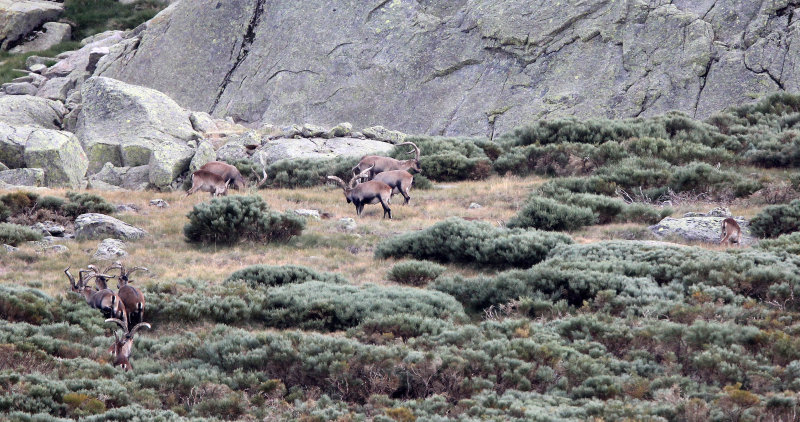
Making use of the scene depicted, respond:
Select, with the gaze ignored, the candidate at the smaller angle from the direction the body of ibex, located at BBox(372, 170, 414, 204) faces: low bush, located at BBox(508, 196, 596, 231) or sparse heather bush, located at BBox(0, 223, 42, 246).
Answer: the sparse heather bush

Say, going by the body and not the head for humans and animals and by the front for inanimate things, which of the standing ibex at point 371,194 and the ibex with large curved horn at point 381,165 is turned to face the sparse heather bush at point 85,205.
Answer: the standing ibex

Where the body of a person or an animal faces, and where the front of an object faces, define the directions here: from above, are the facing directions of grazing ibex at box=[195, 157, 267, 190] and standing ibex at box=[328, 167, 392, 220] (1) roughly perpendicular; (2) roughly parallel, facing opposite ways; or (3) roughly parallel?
roughly parallel, facing opposite ways

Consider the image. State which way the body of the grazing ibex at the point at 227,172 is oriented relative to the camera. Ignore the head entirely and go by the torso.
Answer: to the viewer's right

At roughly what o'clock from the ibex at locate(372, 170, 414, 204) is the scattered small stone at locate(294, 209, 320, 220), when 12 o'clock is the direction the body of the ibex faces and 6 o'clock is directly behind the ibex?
The scattered small stone is roughly at 11 o'clock from the ibex.

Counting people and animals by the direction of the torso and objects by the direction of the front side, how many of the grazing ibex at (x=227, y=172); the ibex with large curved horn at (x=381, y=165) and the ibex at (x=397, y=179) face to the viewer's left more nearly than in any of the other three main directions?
1

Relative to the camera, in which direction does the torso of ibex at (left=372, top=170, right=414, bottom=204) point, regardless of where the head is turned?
to the viewer's left

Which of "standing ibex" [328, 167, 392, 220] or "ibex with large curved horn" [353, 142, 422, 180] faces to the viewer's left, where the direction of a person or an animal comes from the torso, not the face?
the standing ibex

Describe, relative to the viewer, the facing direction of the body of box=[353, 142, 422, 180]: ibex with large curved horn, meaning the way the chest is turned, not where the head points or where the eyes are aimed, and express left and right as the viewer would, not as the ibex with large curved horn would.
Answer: facing to the right of the viewer

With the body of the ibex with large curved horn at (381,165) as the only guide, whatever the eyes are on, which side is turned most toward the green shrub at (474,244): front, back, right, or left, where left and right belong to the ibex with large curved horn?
right

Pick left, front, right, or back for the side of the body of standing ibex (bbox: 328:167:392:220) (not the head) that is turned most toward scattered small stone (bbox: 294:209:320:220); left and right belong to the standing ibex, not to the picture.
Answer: front

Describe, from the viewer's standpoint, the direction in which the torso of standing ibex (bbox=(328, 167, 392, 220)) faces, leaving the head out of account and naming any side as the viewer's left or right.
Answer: facing to the left of the viewer

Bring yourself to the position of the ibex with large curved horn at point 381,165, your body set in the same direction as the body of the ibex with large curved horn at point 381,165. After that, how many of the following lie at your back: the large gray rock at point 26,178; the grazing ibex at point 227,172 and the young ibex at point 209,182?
3

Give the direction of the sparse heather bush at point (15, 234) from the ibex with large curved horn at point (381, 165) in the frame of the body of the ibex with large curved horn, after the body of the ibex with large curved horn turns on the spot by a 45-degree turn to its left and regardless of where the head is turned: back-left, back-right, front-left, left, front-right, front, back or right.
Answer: back
